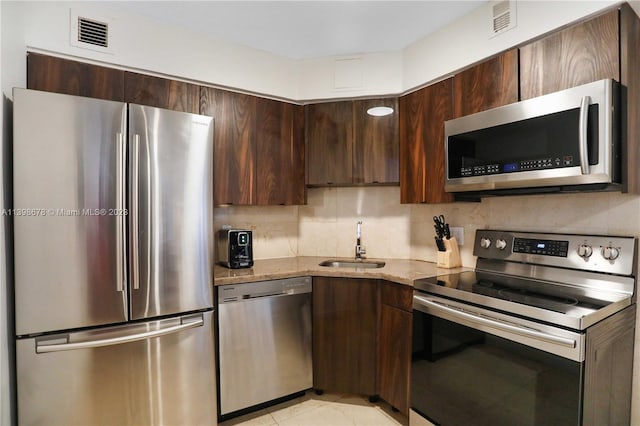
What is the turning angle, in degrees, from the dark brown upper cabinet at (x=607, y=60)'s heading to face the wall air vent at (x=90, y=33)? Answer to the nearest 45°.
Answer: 0° — it already faces it

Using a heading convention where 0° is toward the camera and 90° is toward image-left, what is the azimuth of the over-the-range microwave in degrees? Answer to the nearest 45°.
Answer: approximately 45°

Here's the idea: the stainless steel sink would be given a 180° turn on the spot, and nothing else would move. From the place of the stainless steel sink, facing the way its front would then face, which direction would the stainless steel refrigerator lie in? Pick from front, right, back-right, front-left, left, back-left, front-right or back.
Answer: back-left

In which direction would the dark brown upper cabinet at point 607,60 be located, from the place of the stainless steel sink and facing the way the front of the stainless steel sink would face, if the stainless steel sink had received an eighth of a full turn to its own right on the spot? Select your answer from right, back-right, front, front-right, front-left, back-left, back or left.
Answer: left

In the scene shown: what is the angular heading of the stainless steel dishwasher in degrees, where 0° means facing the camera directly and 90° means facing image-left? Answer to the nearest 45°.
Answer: approximately 315°

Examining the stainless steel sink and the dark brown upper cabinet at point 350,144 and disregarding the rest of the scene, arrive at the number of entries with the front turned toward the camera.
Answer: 2

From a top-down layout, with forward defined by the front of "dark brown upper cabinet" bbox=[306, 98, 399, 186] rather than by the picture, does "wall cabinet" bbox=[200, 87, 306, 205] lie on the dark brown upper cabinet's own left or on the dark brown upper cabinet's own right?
on the dark brown upper cabinet's own right

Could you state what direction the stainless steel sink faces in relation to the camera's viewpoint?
facing the viewer

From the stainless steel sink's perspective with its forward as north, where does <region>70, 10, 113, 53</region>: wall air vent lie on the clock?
The wall air vent is roughly at 2 o'clock from the stainless steel sink.

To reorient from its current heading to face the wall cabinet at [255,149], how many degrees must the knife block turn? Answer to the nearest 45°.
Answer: approximately 45° to its right

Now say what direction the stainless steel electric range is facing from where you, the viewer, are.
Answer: facing the viewer and to the left of the viewer
